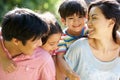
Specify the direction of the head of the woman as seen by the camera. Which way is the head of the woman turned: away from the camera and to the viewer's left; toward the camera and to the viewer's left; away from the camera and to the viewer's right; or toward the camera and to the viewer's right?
toward the camera and to the viewer's left

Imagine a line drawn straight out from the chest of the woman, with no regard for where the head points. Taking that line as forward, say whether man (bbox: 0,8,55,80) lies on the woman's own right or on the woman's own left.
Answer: on the woman's own right

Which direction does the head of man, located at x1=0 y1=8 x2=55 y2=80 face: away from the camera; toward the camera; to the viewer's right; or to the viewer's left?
to the viewer's right

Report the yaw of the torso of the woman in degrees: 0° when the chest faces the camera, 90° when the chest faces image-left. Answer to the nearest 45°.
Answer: approximately 0°
